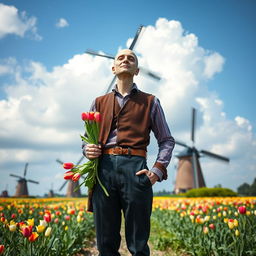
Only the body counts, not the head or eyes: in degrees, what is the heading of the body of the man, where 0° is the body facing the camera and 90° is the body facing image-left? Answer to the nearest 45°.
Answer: approximately 0°

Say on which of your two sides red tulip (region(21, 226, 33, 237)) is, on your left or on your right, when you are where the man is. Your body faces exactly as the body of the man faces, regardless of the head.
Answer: on your right
